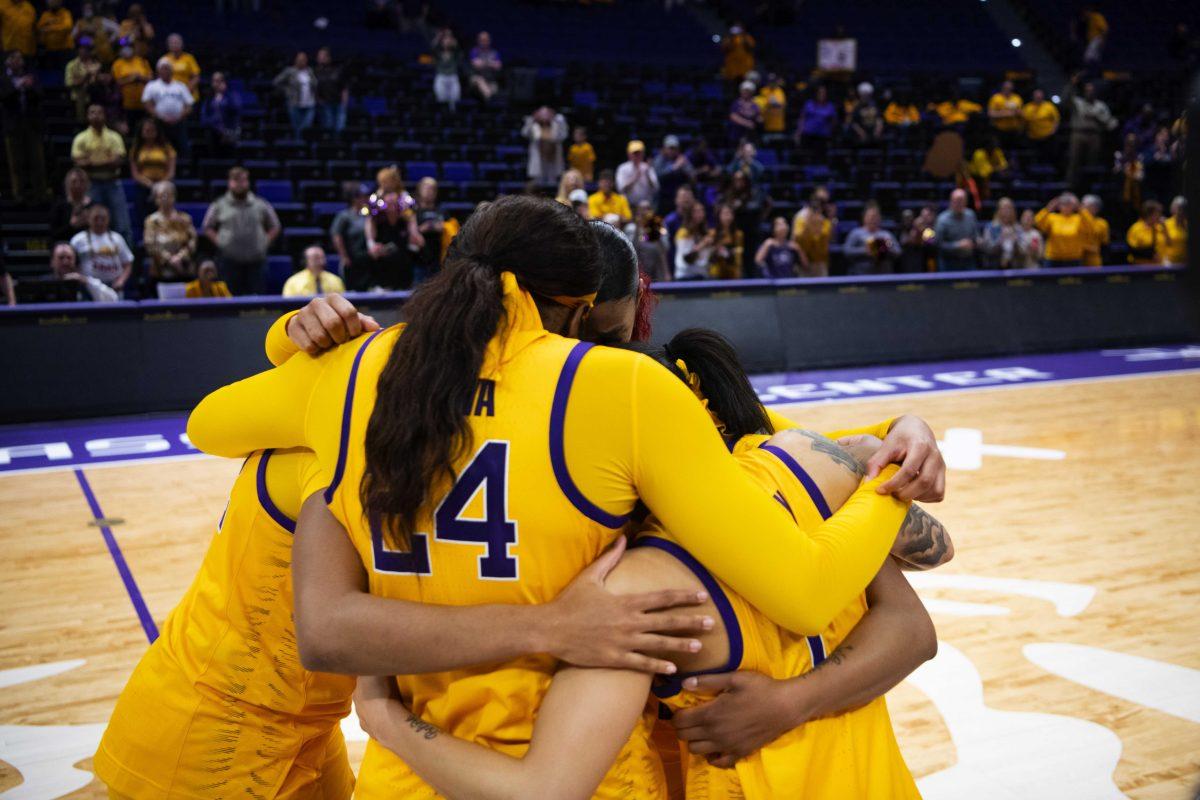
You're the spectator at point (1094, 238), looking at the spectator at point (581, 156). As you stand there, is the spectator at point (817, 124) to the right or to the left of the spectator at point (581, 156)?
right

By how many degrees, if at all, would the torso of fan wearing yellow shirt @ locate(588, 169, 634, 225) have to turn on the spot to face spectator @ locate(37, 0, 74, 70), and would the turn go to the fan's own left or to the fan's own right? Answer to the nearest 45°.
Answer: approximately 90° to the fan's own right

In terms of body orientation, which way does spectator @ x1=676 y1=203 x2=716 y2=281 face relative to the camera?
toward the camera

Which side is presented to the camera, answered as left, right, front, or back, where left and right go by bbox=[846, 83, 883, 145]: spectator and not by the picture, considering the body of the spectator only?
front

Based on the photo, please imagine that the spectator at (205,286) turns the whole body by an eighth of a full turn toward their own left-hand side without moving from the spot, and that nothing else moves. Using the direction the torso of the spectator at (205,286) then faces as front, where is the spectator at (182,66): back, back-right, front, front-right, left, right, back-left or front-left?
back-left

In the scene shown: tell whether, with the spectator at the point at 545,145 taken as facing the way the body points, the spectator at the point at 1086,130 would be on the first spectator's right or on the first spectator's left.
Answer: on the first spectator's left

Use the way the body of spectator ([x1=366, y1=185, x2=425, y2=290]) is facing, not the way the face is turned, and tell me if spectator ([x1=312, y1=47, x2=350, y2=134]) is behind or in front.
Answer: behind

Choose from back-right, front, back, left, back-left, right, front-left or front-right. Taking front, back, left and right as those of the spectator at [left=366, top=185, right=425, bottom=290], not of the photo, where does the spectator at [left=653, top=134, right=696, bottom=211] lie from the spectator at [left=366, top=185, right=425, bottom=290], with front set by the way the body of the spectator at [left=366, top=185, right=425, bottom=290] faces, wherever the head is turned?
back-left

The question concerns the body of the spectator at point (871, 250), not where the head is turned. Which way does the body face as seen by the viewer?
toward the camera

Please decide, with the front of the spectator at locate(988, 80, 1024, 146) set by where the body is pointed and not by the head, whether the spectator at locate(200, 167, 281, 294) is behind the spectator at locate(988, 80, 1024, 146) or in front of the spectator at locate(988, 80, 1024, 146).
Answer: in front

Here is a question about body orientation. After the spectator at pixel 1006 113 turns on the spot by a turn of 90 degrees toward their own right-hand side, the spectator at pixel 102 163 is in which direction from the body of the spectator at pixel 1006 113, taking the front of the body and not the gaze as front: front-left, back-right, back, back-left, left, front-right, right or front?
front-left

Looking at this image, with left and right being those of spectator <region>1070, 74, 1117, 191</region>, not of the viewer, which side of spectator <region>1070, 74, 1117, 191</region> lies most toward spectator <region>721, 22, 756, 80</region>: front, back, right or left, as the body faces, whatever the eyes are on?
right

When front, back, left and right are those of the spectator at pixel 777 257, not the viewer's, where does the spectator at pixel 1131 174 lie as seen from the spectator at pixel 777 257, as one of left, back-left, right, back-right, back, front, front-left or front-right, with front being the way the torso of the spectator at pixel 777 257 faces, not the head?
back-left
